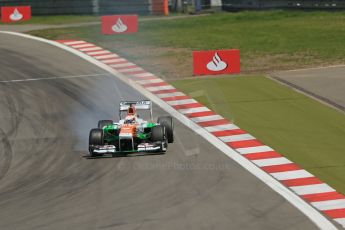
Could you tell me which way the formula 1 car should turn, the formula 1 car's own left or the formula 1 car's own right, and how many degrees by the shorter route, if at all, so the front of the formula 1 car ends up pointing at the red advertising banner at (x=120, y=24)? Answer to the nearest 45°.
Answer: approximately 180°

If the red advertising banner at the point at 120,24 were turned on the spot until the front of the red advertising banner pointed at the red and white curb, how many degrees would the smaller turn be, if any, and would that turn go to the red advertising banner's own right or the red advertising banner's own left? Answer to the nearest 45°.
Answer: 0° — it already faces it

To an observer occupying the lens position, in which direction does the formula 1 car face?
facing the viewer

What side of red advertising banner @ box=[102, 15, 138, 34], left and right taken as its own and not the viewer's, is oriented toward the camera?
front

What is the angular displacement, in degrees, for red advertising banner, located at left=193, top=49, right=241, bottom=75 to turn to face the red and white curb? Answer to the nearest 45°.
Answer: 0° — it already faces it

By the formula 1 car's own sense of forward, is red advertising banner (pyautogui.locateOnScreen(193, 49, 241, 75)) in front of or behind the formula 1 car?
behind

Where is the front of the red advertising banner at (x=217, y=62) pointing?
toward the camera

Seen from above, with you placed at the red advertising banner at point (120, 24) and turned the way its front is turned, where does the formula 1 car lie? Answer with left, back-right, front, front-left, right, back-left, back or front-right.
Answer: front

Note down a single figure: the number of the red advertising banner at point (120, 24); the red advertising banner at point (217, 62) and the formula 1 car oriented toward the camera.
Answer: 3

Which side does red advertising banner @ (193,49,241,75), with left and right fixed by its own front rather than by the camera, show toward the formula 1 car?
front
